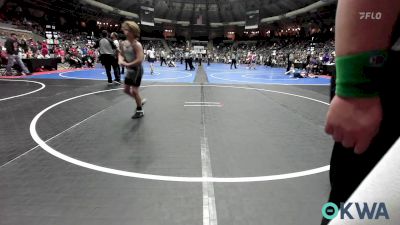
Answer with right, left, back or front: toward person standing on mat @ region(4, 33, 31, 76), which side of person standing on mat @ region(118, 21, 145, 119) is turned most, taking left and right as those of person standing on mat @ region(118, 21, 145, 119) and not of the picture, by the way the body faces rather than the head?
right

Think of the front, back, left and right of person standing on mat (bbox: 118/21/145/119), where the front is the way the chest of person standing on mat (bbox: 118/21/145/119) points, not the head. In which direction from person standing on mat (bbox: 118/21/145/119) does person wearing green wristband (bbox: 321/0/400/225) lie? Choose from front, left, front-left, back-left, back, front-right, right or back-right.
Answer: front-left

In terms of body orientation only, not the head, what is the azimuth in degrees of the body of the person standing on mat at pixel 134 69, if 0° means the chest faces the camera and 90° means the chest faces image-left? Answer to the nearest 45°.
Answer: approximately 45°

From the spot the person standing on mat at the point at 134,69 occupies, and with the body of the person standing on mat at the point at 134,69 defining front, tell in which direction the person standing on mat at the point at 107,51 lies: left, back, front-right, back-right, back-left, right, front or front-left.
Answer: back-right
